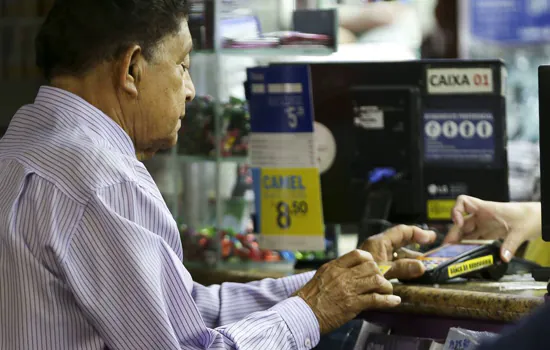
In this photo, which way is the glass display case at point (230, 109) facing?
toward the camera

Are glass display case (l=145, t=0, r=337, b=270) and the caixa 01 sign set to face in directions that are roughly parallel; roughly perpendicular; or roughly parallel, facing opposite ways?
roughly parallel

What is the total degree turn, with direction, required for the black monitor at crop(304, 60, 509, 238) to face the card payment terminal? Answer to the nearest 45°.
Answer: approximately 180°

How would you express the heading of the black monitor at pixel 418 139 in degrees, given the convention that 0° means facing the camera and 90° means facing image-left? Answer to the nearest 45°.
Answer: approximately 180°

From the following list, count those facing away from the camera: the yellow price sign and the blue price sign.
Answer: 0

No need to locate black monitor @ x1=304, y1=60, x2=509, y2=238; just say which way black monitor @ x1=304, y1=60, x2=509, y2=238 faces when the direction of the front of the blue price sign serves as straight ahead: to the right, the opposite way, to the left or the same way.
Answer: the opposite way

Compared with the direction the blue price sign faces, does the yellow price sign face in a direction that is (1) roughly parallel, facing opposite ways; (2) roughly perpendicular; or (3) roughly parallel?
roughly parallel

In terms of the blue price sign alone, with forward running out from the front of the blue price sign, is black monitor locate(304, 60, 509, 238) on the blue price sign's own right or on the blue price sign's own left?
on the blue price sign's own left

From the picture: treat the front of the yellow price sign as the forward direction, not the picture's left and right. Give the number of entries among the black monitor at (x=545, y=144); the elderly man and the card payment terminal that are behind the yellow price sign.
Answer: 0

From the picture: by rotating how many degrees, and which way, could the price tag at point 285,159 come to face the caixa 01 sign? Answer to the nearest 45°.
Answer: approximately 90° to its left

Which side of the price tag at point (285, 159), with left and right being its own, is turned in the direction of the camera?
front

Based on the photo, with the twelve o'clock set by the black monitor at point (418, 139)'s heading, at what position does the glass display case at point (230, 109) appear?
The glass display case is roughly at 10 o'clock from the black monitor.

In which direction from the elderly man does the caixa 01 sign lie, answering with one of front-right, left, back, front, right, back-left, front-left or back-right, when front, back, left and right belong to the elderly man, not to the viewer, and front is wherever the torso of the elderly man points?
front

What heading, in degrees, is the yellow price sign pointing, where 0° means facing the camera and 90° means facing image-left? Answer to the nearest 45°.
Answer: approximately 0°

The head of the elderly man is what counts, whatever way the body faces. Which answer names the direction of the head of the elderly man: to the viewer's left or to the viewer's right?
to the viewer's right

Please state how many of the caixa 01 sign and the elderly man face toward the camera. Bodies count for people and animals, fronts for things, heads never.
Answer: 1

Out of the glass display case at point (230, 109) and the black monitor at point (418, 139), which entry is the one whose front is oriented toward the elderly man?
the glass display case
